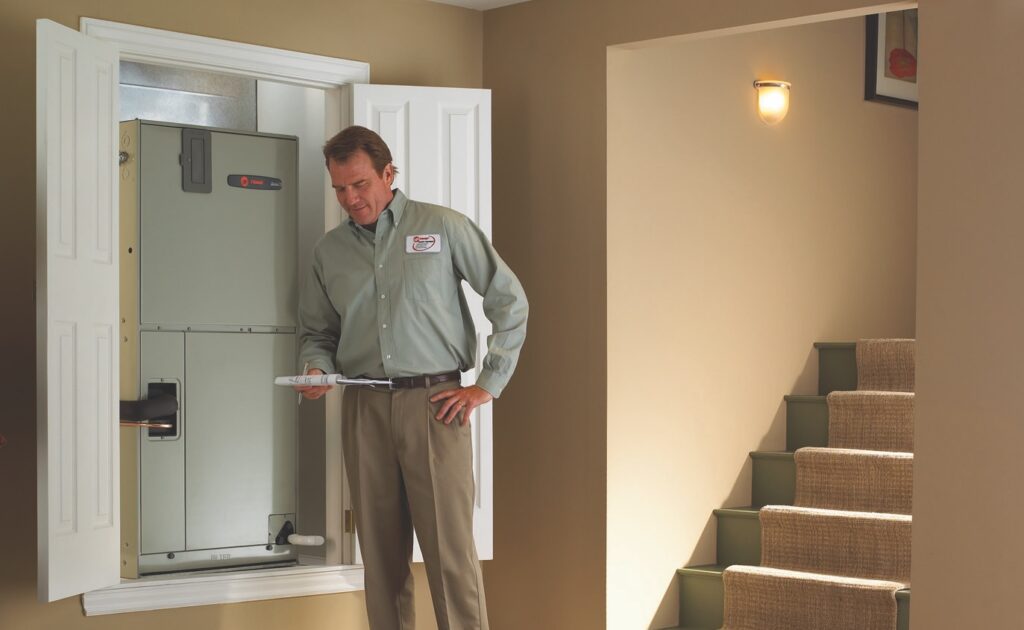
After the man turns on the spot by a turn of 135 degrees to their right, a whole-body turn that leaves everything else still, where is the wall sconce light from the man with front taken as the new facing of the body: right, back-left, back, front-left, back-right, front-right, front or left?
front-right

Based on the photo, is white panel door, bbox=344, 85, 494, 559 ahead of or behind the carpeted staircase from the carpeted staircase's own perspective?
ahead

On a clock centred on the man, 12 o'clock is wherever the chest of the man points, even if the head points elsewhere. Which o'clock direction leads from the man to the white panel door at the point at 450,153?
The white panel door is roughly at 5 o'clock from the man.

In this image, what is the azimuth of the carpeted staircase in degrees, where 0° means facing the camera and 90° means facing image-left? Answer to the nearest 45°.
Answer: approximately 45°
